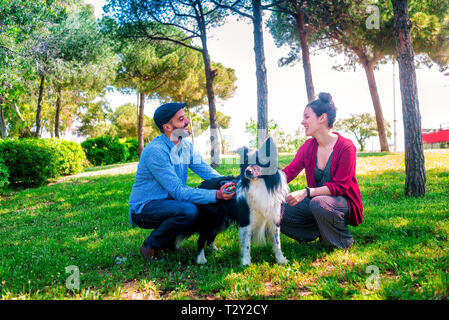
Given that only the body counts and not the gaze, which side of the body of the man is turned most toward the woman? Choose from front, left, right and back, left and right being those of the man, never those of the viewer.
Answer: front

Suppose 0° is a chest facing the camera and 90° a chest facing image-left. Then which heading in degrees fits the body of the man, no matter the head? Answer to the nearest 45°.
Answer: approximately 270°

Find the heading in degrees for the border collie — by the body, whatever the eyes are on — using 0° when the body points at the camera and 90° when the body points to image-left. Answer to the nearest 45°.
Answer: approximately 315°

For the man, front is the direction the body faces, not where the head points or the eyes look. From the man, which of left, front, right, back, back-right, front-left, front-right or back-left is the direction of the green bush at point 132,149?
left

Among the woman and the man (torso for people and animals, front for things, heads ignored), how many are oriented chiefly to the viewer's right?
1

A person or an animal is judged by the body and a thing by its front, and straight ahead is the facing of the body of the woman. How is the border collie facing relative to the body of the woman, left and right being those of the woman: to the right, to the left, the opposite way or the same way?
to the left

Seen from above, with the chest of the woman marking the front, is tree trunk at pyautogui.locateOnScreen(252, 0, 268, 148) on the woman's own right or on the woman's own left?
on the woman's own right

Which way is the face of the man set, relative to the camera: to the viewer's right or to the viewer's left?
to the viewer's right

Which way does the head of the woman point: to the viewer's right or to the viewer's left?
to the viewer's left

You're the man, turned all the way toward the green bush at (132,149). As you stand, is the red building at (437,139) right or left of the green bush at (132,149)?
right
